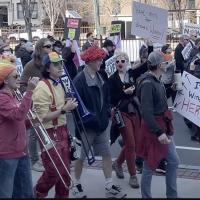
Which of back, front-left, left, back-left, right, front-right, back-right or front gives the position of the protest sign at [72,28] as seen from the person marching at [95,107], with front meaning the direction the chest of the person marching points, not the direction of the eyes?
back-left

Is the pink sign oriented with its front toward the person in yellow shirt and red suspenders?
yes

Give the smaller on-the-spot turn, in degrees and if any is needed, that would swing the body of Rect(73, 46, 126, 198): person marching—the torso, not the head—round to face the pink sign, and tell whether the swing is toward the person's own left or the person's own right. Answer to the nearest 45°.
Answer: approximately 135° to the person's own left

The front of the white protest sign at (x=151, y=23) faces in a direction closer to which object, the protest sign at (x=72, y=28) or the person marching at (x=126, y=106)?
the person marching

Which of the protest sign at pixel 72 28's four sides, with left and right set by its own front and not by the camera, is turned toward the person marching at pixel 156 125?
front

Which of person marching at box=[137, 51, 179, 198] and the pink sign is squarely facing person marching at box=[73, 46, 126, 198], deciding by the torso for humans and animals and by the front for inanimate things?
the pink sign

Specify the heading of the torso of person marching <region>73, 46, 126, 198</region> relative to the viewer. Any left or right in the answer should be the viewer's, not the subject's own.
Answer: facing the viewer and to the right of the viewer

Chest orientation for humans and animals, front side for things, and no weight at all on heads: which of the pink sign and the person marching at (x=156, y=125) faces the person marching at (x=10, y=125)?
the pink sign

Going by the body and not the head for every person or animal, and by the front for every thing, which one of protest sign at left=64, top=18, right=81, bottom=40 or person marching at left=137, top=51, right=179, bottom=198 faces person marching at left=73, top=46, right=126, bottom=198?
the protest sign
